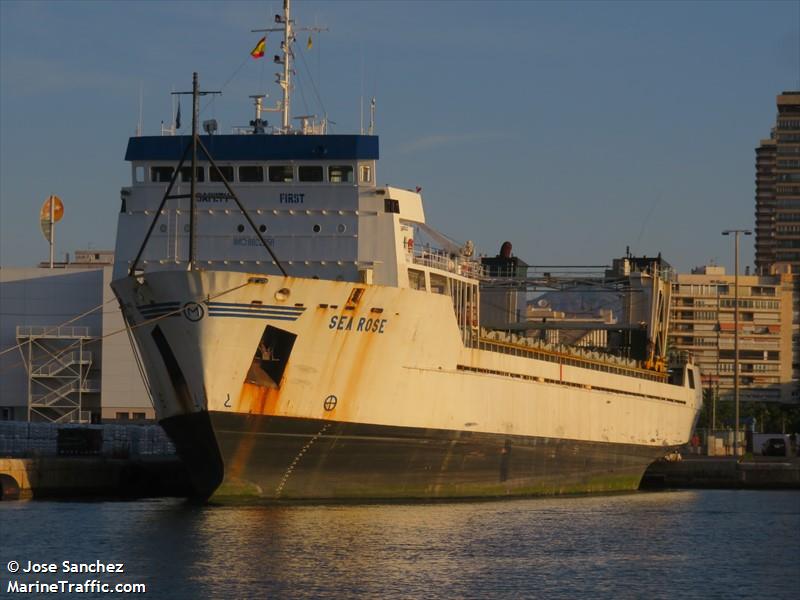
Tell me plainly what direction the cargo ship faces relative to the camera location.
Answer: facing the viewer and to the left of the viewer
